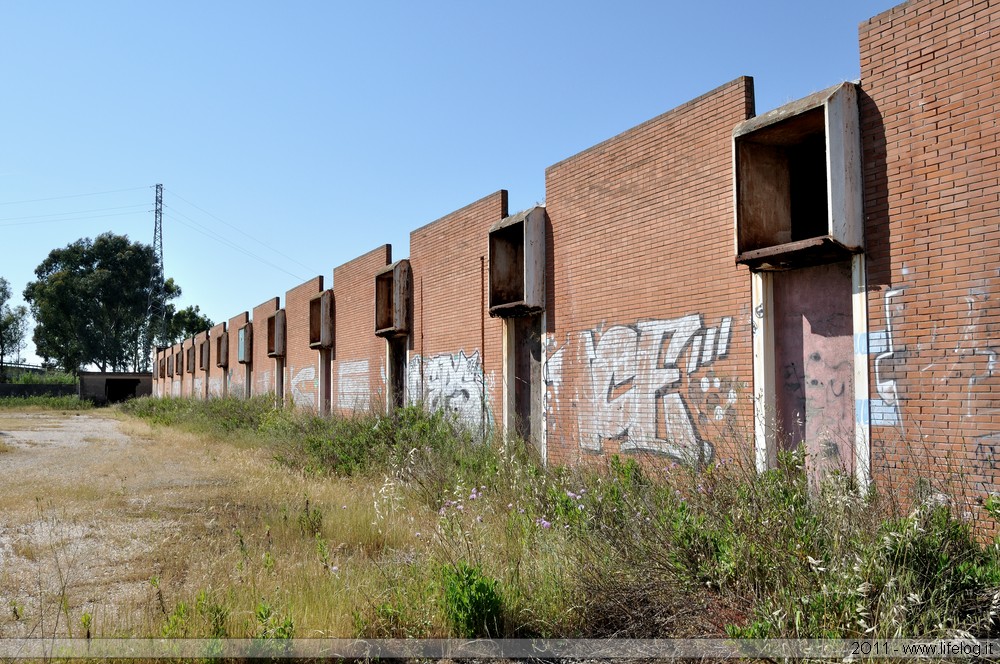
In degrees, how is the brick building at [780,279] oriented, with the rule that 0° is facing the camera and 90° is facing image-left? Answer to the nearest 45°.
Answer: approximately 45°
